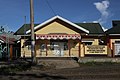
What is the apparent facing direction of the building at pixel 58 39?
toward the camera

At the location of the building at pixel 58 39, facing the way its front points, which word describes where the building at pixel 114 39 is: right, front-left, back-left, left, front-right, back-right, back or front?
left
